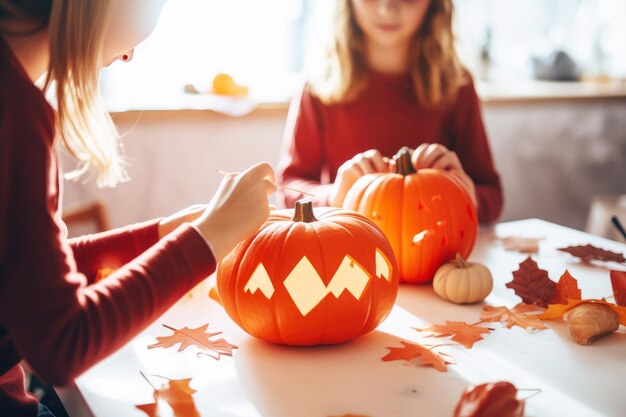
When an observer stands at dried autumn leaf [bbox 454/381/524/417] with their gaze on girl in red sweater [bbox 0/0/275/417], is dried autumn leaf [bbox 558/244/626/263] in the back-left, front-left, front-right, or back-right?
back-right

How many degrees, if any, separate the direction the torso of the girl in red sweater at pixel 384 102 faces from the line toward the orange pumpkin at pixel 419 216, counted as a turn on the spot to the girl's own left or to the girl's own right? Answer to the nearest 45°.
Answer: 0° — they already face it

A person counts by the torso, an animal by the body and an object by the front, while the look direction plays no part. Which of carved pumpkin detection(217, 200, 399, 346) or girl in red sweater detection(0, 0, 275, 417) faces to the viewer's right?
the girl in red sweater

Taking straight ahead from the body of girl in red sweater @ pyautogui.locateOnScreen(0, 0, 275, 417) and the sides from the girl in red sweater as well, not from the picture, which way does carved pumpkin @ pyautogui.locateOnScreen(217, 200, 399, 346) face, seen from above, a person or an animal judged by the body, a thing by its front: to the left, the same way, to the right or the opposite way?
to the right

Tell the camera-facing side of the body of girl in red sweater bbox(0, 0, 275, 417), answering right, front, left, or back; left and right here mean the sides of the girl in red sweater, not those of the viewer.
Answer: right

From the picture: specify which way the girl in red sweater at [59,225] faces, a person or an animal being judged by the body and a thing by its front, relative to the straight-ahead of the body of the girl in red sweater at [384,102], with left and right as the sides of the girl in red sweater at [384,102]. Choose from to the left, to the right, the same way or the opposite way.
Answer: to the left
